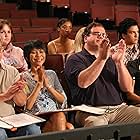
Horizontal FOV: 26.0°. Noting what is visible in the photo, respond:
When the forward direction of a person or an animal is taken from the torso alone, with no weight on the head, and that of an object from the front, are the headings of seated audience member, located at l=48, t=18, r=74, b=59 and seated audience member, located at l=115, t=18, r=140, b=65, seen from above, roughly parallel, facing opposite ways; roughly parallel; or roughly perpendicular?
roughly parallel

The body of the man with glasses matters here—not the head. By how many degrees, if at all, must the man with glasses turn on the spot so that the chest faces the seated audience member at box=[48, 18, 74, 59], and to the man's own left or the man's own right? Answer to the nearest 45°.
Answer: approximately 135° to the man's own left

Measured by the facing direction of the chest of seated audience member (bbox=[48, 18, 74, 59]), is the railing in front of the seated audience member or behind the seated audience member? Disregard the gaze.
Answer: in front

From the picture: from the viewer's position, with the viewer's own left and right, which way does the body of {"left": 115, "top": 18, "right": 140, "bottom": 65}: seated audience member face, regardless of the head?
facing the viewer and to the right of the viewer

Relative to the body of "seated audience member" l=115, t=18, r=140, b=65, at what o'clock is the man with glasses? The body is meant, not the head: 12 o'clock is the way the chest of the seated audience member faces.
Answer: The man with glasses is roughly at 2 o'clock from the seated audience member.

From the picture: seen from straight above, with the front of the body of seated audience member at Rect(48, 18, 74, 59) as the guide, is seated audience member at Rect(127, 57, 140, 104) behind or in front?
in front

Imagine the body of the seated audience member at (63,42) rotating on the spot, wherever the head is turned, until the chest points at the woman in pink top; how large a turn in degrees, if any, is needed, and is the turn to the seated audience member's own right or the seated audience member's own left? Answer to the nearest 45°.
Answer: approximately 90° to the seated audience member's own right

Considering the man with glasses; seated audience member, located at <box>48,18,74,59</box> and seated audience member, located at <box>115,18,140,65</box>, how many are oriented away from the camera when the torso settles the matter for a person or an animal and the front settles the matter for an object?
0

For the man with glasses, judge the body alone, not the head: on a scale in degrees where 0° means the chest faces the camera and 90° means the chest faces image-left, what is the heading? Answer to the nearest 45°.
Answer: approximately 315°

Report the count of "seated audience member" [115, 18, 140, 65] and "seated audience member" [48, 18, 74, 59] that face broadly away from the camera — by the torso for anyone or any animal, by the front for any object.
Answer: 0

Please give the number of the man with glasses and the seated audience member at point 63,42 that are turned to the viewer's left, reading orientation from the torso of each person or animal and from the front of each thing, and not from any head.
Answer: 0

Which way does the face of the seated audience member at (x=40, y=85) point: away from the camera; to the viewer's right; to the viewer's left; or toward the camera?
toward the camera

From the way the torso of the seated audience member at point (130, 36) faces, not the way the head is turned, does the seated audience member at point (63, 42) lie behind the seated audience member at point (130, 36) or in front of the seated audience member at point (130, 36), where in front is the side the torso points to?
behind

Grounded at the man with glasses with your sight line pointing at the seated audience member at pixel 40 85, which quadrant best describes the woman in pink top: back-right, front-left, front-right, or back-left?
front-right
